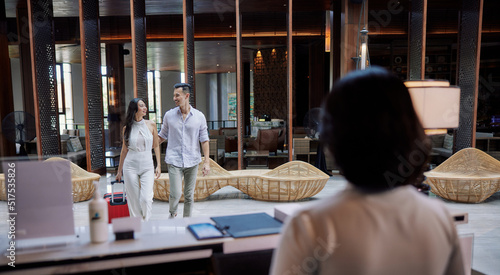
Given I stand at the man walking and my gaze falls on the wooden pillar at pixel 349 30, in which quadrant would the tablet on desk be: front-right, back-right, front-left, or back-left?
back-right

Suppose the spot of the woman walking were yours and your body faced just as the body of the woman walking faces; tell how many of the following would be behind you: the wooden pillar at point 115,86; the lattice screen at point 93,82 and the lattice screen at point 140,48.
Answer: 3

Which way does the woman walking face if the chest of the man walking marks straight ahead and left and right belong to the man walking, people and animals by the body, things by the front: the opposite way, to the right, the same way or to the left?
the same way

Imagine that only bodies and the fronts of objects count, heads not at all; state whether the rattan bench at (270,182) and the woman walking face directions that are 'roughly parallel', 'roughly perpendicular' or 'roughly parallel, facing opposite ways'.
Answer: roughly parallel

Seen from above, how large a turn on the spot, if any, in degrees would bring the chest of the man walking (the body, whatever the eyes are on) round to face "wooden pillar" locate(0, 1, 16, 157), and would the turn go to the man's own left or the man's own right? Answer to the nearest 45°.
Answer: approximately 135° to the man's own right

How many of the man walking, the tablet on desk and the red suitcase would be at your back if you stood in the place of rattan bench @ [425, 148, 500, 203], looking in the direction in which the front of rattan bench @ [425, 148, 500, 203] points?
0

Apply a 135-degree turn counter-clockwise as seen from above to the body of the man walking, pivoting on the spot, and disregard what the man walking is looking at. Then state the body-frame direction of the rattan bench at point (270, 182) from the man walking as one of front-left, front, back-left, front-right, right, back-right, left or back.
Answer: front

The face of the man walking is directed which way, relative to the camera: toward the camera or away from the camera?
toward the camera

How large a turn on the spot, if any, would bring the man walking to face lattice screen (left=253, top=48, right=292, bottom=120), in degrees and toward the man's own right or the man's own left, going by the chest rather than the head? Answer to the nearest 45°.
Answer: approximately 180°

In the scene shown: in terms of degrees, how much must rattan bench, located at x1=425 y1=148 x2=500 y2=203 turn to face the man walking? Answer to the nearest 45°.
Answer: approximately 45° to its right

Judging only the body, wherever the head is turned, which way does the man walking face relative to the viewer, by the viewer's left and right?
facing the viewer

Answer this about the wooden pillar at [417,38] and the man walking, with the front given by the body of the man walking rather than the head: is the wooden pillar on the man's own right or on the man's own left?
on the man's own left

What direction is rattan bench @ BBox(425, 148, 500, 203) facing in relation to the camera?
toward the camera

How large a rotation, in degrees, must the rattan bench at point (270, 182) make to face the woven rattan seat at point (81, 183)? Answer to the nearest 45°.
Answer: approximately 90° to its right
